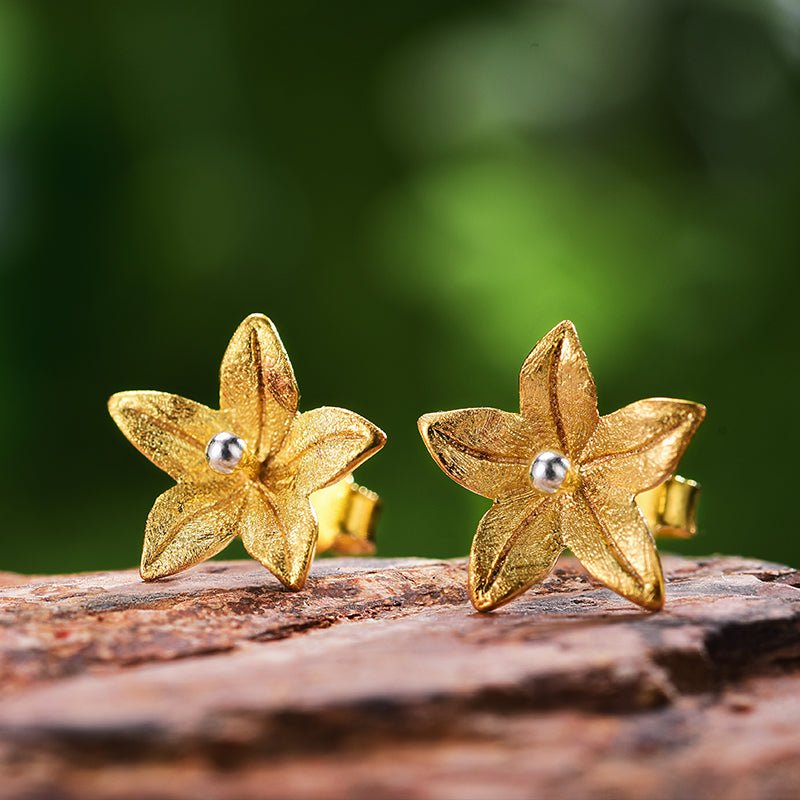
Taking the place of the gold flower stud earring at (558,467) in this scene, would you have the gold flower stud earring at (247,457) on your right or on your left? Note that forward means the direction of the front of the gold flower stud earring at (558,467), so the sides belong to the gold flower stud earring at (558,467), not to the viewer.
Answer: on your right

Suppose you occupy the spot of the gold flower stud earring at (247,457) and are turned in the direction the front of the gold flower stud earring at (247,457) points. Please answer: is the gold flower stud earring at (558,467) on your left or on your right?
on your left

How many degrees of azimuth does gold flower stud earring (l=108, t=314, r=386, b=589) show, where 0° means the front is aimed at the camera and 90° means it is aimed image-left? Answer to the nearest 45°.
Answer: approximately 45°
